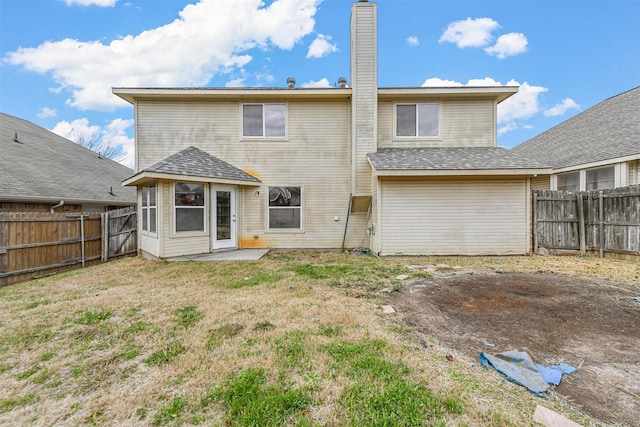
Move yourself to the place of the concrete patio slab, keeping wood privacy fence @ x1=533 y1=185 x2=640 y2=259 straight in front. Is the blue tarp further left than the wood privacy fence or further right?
right

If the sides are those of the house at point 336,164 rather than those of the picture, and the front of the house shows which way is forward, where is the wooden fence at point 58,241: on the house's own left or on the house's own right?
on the house's own left

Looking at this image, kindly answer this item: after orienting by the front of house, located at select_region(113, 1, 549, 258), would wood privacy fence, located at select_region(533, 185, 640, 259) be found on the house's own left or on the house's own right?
on the house's own right

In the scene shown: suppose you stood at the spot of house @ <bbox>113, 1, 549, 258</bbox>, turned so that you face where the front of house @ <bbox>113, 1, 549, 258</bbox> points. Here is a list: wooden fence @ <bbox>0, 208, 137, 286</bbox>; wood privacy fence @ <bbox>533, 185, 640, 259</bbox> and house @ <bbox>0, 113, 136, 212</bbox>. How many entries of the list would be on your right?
1

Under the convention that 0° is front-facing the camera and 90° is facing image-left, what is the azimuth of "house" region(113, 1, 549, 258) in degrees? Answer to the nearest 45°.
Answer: approximately 180°

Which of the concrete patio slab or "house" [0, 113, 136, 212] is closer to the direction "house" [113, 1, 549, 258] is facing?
the house

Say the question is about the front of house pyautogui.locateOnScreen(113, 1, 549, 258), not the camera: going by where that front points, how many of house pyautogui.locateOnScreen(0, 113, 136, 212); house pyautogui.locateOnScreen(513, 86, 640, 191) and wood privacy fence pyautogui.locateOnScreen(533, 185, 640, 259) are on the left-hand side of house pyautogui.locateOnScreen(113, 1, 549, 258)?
1

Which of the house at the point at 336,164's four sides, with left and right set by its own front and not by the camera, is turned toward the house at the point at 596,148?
right

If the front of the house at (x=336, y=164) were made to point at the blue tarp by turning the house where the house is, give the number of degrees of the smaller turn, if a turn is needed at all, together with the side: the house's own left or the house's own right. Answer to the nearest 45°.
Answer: approximately 180°

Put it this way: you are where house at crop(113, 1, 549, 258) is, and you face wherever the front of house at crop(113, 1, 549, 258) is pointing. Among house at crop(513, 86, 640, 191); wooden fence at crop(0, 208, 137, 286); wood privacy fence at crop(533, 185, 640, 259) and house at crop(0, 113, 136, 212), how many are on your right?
2

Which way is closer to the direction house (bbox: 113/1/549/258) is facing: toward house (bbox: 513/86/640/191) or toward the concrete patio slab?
the house
